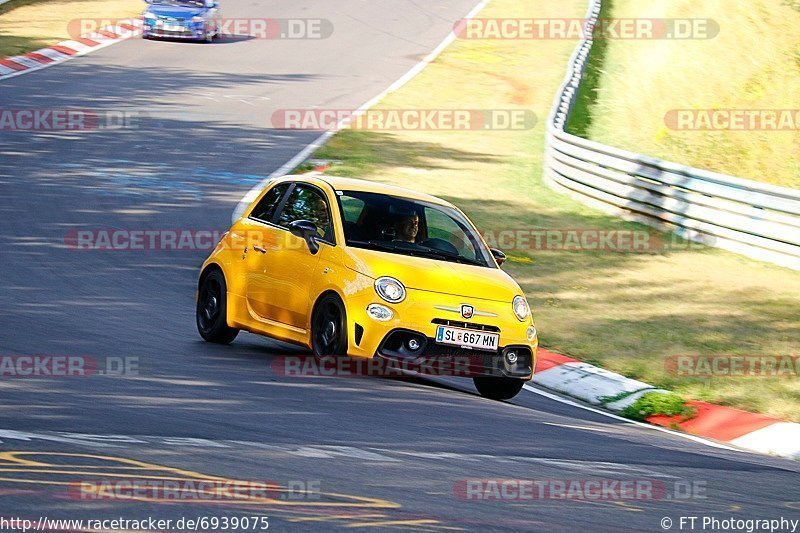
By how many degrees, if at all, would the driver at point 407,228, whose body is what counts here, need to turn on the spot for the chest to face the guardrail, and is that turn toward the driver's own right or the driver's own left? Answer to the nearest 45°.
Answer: approximately 90° to the driver's own left

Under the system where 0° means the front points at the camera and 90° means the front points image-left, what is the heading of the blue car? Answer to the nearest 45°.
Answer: approximately 45°

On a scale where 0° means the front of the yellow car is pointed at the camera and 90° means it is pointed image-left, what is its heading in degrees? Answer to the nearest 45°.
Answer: approximately 315°

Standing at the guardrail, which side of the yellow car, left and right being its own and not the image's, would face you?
left

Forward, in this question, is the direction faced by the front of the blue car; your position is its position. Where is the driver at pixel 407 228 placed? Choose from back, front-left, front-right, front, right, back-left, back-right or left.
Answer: front-left

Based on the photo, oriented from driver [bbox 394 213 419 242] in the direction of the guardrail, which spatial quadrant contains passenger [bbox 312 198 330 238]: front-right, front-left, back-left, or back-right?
back-left

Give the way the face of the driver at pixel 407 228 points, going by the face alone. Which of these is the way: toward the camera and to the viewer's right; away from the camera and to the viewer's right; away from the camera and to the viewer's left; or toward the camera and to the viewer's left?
toward the camera and to the viewer's right

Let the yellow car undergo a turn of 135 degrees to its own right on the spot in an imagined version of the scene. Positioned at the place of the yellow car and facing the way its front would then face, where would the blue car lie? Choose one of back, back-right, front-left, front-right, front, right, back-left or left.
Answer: right

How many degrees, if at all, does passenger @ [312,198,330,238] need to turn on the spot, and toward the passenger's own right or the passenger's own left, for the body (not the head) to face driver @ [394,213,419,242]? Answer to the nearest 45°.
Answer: approximately 45° to the passenger's own left

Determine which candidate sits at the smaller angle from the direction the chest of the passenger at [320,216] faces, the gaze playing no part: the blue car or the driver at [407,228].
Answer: the driver

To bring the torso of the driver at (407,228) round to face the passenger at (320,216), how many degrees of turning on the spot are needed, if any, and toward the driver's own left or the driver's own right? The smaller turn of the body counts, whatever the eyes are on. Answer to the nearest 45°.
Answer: approximately 135° to the driver's own right

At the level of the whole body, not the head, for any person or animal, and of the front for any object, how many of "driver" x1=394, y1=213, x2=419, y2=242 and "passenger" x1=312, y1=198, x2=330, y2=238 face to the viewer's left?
0
